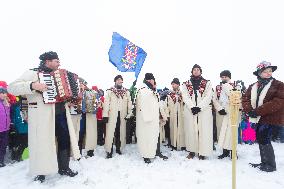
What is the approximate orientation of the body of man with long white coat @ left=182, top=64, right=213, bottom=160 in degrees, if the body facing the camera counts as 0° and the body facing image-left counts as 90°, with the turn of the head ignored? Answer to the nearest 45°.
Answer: approximately 0°

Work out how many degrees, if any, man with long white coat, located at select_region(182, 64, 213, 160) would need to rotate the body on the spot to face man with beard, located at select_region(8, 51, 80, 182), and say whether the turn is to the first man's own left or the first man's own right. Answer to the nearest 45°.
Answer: approximately 45° to the first man's own right
